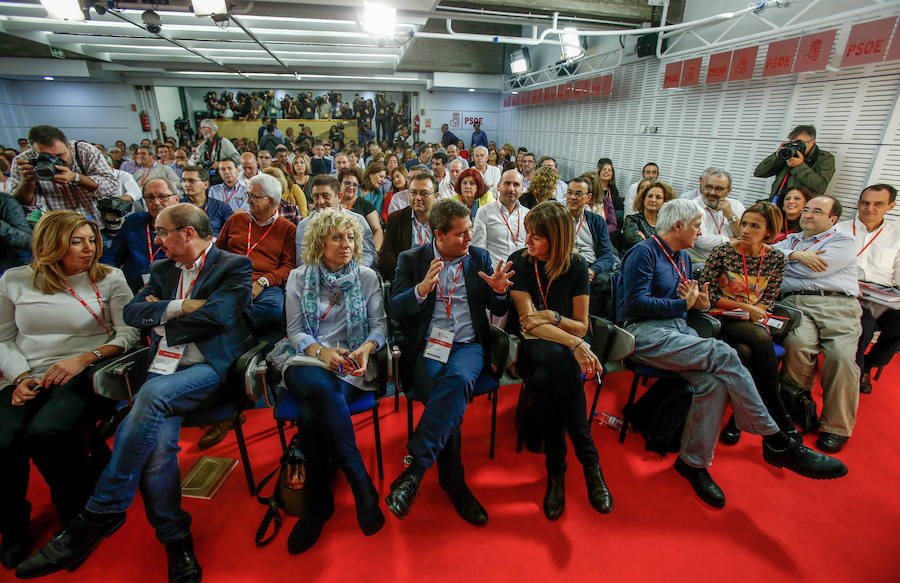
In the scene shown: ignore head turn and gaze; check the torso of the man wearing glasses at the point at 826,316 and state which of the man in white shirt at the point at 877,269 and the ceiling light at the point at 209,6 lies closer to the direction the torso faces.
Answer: the ceiling light

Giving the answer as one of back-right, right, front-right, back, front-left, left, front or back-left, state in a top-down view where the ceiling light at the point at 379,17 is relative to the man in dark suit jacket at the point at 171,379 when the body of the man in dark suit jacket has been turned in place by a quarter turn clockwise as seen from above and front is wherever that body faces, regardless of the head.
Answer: right

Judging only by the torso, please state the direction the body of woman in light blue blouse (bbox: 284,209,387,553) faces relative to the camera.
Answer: toward the camera

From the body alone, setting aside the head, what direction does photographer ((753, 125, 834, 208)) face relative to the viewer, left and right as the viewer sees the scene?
facing the viewer and to the left of the viewer

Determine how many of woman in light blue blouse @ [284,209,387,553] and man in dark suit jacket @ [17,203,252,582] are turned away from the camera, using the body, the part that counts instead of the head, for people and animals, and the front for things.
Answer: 0

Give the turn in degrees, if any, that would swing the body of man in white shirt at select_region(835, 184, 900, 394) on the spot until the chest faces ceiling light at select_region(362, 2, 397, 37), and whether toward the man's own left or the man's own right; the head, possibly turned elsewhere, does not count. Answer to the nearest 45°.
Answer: approximately 45° to the man's own right

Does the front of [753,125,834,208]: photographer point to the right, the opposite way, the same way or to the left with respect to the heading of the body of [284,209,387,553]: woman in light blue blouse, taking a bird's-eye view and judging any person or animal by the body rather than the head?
to the right

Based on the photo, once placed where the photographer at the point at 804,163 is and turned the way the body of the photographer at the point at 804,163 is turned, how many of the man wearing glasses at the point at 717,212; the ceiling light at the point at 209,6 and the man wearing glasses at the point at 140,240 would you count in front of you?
3

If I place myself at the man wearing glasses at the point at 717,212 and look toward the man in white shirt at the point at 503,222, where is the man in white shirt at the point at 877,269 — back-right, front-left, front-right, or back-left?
back-left

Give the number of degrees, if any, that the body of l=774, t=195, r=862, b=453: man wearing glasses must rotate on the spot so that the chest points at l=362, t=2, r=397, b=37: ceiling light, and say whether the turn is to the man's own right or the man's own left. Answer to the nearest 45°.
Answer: approximately 45° to the man's own right

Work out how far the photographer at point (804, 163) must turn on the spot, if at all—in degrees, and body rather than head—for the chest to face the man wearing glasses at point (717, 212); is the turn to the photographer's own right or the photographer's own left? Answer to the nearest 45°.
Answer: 0° — they already face them

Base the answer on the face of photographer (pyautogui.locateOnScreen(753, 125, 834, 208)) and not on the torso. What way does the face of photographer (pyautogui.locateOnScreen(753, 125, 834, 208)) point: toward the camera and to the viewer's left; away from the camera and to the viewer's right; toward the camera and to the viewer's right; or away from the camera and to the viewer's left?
toward the camera and to the viewer's left

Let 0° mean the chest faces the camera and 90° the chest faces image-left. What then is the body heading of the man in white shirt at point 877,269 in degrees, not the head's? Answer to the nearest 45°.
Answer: approximately 45°
